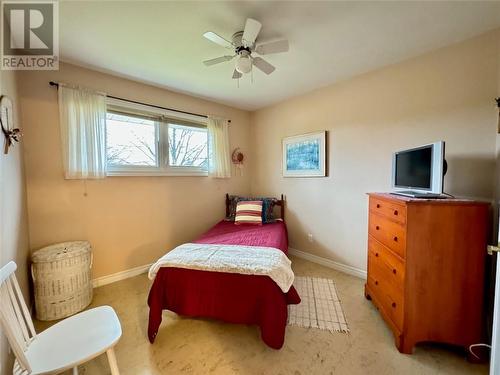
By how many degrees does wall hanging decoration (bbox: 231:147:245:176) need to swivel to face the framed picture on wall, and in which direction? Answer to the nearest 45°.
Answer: approximately 45° to its left

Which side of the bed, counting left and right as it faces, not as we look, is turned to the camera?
front

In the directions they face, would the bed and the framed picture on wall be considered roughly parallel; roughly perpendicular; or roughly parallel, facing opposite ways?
roughly perpendicular

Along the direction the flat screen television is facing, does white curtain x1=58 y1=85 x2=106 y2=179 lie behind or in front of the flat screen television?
in front

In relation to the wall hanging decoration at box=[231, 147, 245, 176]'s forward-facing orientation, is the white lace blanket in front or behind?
in front

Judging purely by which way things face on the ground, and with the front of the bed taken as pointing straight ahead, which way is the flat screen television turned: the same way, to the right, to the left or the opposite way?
to the right

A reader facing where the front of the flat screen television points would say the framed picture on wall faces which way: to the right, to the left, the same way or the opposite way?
the same way

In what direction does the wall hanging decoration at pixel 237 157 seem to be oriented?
toward the camera

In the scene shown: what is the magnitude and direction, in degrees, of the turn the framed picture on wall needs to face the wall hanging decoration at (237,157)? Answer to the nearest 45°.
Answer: approximately 45° to its right

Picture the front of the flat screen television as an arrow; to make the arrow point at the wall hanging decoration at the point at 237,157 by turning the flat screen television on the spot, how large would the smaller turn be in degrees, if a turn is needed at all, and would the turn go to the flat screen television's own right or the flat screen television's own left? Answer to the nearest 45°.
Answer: approximately 45° to the flat screen television's own right

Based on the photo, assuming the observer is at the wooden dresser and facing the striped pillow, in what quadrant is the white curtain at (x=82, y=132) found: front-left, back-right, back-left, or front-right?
front-left

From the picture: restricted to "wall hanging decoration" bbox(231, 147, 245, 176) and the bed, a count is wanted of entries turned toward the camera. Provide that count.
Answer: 2

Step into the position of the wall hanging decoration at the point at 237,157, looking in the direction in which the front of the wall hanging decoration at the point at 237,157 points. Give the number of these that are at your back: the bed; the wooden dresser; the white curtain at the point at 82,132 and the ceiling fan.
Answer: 0

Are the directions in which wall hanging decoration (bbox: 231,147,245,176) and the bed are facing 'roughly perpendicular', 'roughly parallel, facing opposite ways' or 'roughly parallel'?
roughly parallel

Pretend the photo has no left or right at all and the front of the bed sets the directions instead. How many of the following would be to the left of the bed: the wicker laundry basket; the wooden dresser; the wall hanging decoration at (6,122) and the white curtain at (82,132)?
1

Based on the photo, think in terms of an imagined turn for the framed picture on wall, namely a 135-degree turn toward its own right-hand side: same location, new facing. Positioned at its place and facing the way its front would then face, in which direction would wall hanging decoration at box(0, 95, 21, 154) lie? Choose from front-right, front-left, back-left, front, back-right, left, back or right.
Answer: back-left

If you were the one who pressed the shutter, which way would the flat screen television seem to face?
facing the viewer and to the left of the viewer
